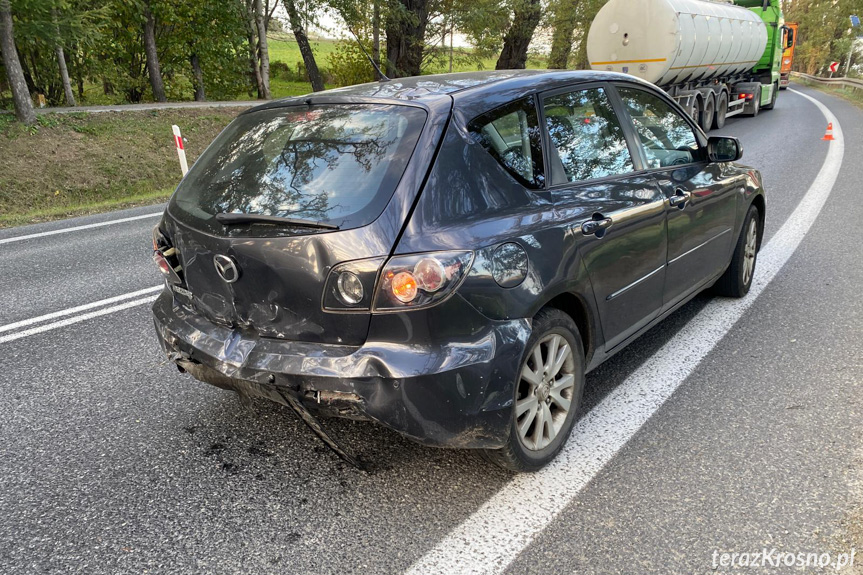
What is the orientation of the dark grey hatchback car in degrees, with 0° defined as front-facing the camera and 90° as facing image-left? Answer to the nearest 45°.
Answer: approximately 225°

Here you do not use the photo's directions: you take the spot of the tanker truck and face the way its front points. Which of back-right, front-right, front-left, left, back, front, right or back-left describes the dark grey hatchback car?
back-right

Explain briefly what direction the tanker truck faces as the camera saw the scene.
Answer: facing away from the viewer and to the right of the viewer
